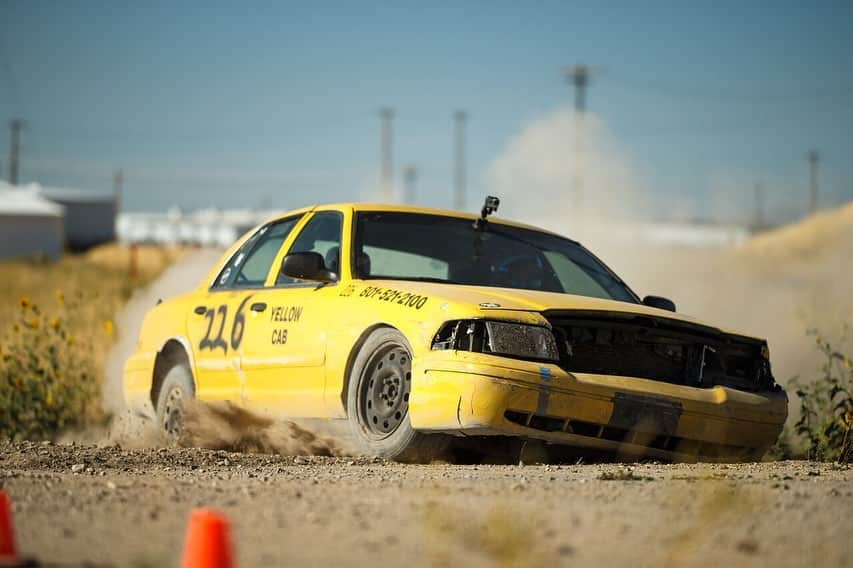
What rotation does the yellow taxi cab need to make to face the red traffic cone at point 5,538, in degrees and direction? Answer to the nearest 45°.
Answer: approximately 45° to its right

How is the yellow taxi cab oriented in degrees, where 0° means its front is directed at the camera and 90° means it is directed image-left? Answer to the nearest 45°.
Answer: approximately 315°

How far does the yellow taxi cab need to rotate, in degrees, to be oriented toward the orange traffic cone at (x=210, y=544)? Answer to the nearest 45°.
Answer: approximately 45° to its right
